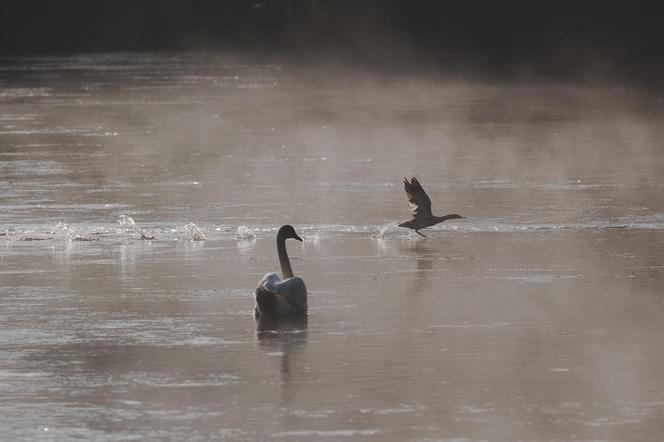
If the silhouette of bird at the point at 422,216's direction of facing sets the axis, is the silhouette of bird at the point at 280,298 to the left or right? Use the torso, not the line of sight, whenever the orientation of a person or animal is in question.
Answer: on its right

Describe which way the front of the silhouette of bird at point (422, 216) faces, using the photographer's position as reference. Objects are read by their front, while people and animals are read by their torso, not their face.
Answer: facing to the right of the viewer
